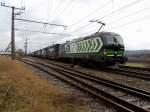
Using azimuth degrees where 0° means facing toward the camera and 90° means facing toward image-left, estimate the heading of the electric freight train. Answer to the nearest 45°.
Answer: approximately 315°

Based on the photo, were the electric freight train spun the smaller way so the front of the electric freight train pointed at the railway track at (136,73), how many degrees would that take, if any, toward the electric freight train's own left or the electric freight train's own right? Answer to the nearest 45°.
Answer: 0° — it already faces it
